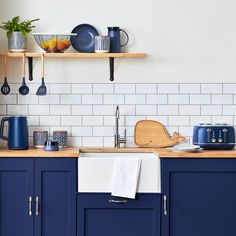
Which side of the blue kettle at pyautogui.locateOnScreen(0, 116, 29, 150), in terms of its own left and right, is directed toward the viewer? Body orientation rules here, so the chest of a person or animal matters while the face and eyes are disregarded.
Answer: right

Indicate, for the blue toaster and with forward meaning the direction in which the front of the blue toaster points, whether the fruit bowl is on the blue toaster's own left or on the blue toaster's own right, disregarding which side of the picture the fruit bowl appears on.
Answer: on the blue toaster's own right

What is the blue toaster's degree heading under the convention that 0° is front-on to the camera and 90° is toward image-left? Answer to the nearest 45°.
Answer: approximately 0°

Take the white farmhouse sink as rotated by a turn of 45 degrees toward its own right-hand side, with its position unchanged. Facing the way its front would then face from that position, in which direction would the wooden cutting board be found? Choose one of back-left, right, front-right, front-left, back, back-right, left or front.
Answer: back

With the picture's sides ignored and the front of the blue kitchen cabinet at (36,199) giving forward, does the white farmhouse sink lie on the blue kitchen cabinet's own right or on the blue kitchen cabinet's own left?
on the blue kitchen cabinet's own left
